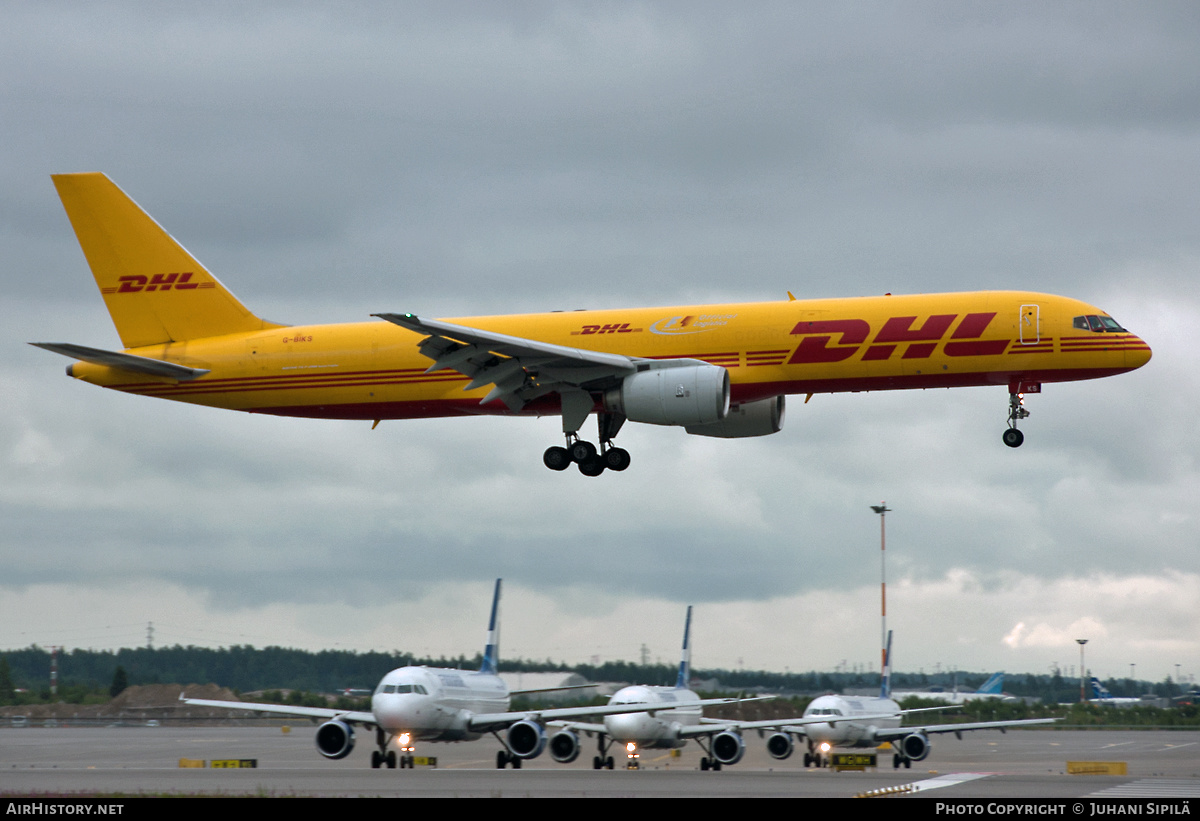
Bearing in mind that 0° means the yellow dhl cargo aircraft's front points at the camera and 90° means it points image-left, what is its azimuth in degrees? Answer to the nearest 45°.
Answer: approximately 270°
